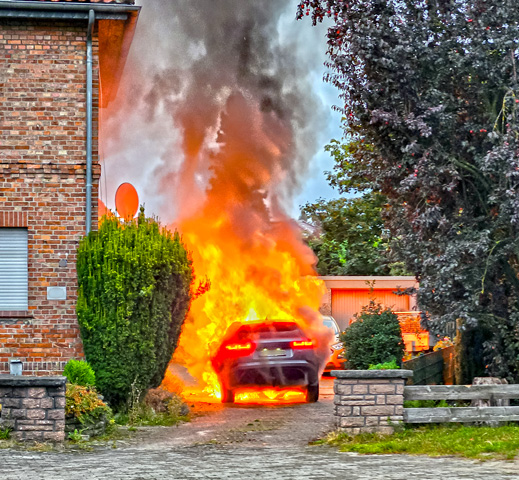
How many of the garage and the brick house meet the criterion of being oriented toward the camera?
2

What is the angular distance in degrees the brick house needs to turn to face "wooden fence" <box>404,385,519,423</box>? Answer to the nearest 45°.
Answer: approximately 45° to its left

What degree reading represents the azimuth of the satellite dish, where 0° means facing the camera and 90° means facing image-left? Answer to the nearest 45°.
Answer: approximately 315°

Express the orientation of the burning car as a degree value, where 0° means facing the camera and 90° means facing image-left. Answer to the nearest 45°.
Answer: approximately 180°

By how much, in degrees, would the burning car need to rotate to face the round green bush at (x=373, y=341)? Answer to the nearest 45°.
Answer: approximately 90° to its right

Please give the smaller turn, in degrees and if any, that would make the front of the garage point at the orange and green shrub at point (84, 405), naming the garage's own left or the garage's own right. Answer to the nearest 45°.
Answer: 0° — it already faces it

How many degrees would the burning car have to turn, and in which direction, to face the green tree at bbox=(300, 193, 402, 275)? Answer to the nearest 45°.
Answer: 0° — it already faces it

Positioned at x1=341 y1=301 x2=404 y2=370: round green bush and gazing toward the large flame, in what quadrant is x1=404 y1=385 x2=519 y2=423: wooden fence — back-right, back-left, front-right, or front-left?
back-right
